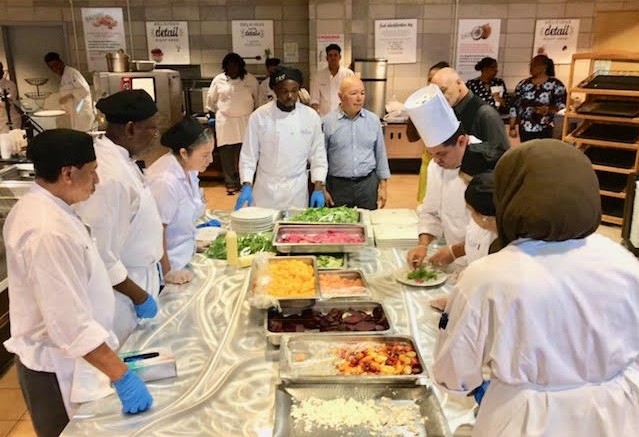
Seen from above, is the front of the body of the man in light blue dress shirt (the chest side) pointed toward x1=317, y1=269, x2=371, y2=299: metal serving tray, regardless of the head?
yes

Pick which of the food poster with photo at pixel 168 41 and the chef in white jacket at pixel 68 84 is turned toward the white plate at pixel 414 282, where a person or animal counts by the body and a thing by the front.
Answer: the food poster with photo

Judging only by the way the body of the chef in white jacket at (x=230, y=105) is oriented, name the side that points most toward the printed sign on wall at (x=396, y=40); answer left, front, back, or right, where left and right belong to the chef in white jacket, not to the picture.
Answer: left

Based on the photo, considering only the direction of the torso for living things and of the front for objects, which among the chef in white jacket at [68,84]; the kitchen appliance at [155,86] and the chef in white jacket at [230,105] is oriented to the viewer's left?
the chef in white jacket at [68,84]

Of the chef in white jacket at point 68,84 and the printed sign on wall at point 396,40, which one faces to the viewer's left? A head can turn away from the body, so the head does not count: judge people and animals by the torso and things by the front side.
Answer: the chef in white jacket

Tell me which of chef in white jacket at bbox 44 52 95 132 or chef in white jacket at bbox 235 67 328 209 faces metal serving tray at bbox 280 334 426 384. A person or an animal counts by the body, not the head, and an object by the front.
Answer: chef in white jacket at bbox 235 67 328 209

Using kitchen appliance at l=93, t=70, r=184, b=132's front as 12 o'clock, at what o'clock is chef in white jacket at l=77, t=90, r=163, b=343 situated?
The chef in white jacket is roughly at 12 o'clock from the kitchen appliance.

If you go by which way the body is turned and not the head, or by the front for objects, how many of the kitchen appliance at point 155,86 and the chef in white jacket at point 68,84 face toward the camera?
1

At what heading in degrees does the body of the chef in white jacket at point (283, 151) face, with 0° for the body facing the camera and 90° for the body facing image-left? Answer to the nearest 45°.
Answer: approximately 0°

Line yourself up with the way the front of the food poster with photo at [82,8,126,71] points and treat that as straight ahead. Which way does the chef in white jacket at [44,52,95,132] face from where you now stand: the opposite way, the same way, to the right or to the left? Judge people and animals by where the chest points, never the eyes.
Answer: to the right
